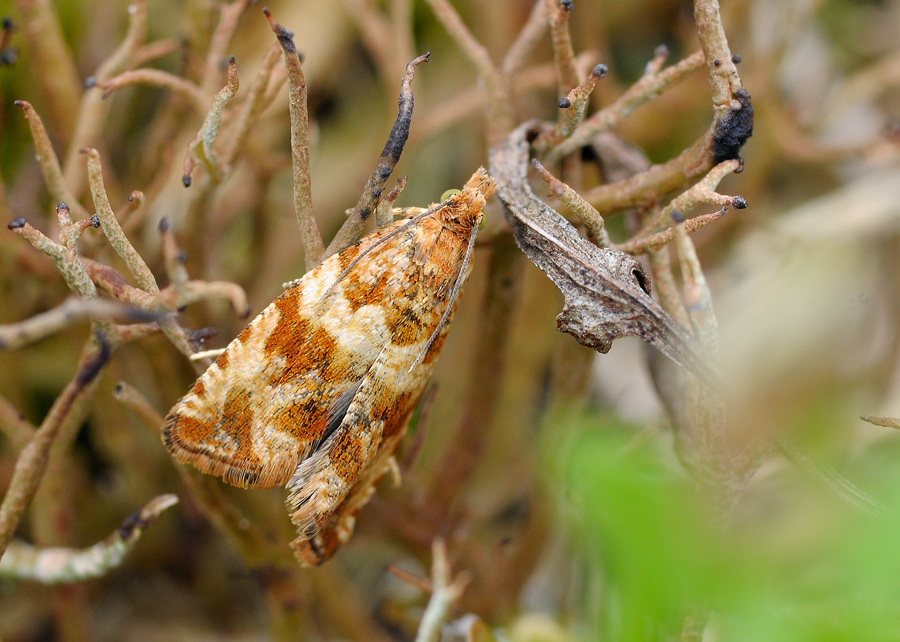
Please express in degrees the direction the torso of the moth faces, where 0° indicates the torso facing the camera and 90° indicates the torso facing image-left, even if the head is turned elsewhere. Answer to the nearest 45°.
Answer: approximately 225°
